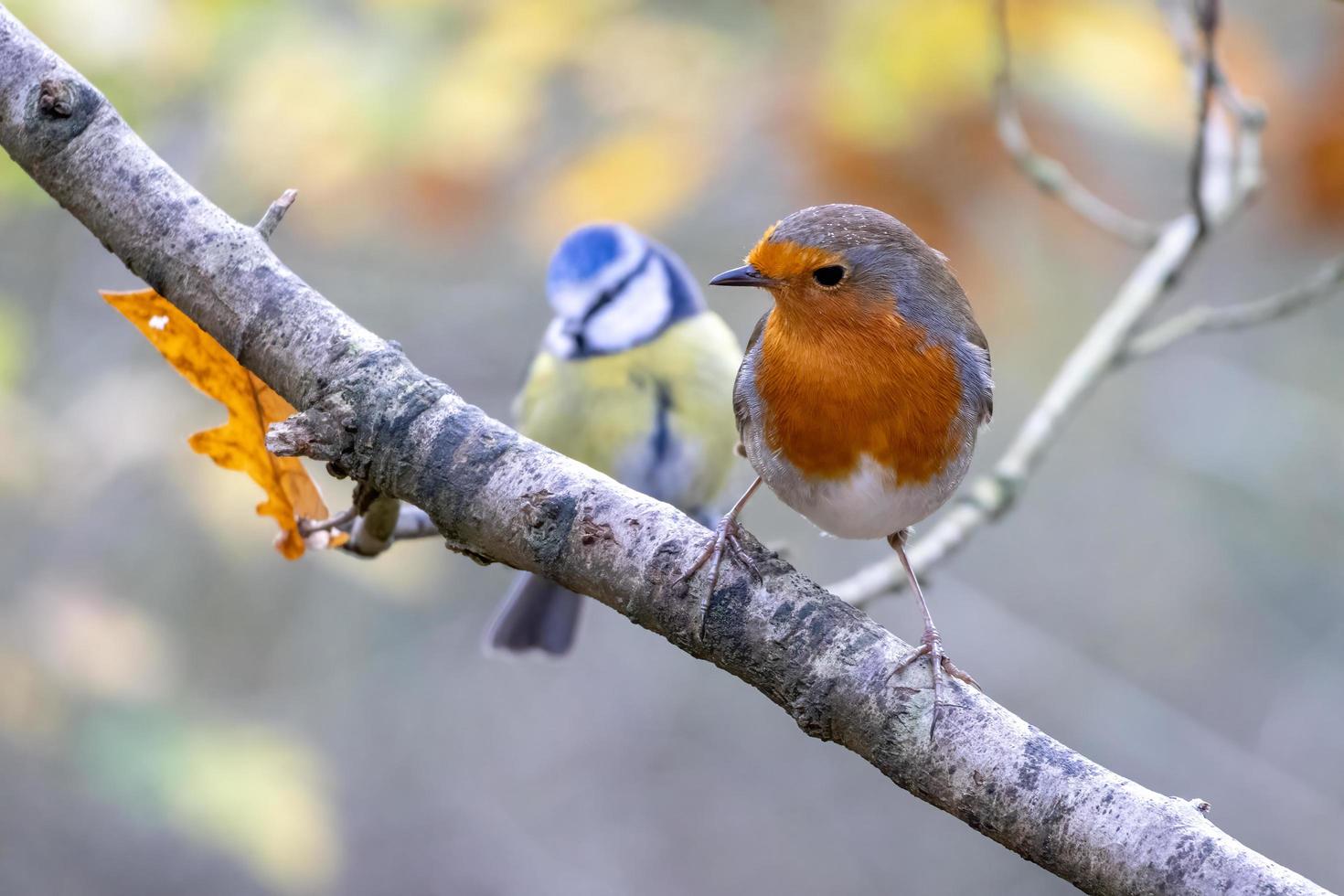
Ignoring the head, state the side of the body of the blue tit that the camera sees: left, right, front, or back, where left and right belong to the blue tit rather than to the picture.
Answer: front

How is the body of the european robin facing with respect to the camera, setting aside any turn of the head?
toward the camera

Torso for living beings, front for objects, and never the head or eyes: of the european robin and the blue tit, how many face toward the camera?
2

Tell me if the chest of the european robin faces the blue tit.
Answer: no

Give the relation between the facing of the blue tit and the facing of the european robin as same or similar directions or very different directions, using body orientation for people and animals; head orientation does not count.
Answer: same or similar directions
